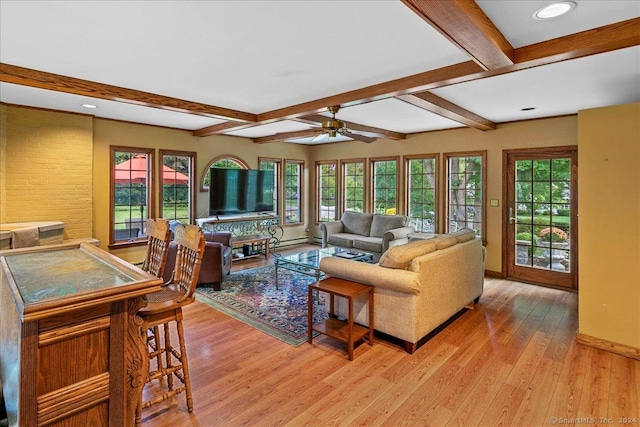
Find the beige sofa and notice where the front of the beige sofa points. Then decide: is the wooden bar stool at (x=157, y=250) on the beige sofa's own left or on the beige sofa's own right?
on the beige sofa's own left

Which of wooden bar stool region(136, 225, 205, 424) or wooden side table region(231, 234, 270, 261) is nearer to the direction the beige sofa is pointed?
the wooden side table

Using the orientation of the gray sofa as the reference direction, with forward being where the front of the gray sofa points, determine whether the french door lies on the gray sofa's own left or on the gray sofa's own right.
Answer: on the gray sofa's own left

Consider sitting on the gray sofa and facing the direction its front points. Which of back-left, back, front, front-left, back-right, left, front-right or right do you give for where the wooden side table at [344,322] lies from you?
front-left

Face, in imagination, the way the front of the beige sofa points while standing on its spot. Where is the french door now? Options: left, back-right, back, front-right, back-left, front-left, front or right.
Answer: right

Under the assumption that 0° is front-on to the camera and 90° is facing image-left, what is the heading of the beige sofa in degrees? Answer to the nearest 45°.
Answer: approximately 135°

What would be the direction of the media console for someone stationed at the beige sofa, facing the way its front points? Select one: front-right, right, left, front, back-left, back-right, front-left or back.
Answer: front

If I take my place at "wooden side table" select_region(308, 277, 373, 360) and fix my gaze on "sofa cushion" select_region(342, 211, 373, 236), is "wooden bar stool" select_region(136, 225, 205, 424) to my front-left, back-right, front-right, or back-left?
back-left

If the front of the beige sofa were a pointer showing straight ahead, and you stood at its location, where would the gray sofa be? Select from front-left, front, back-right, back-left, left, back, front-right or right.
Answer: front-right

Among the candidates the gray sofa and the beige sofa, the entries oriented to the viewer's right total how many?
0

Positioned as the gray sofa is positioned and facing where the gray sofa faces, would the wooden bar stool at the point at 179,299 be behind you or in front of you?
in front

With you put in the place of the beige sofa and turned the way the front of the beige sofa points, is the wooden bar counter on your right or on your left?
on your left

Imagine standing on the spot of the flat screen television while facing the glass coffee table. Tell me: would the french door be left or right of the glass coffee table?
left
